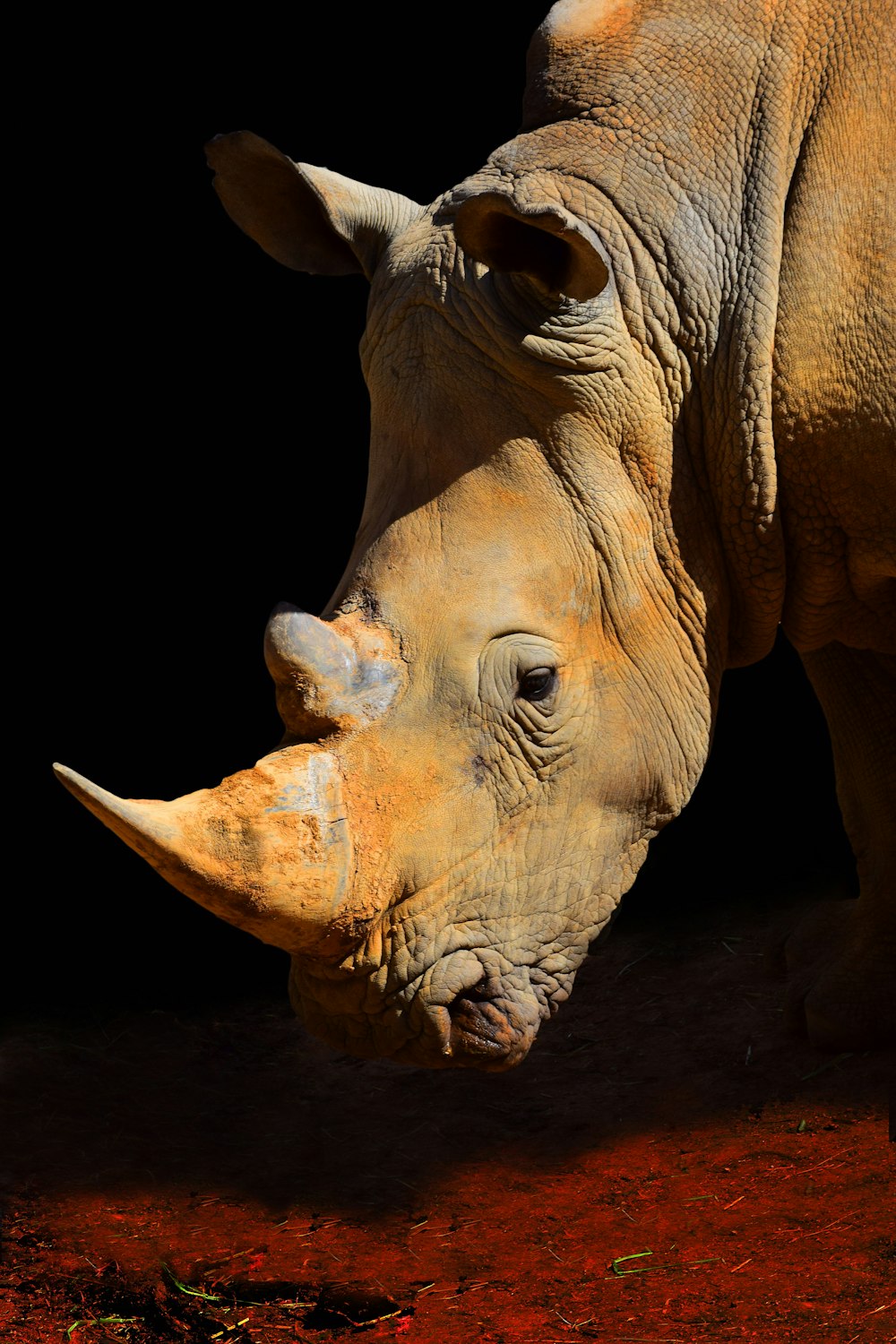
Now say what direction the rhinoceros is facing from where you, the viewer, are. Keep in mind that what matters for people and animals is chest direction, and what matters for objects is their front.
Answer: facing the viewer and to the left of the viewer
